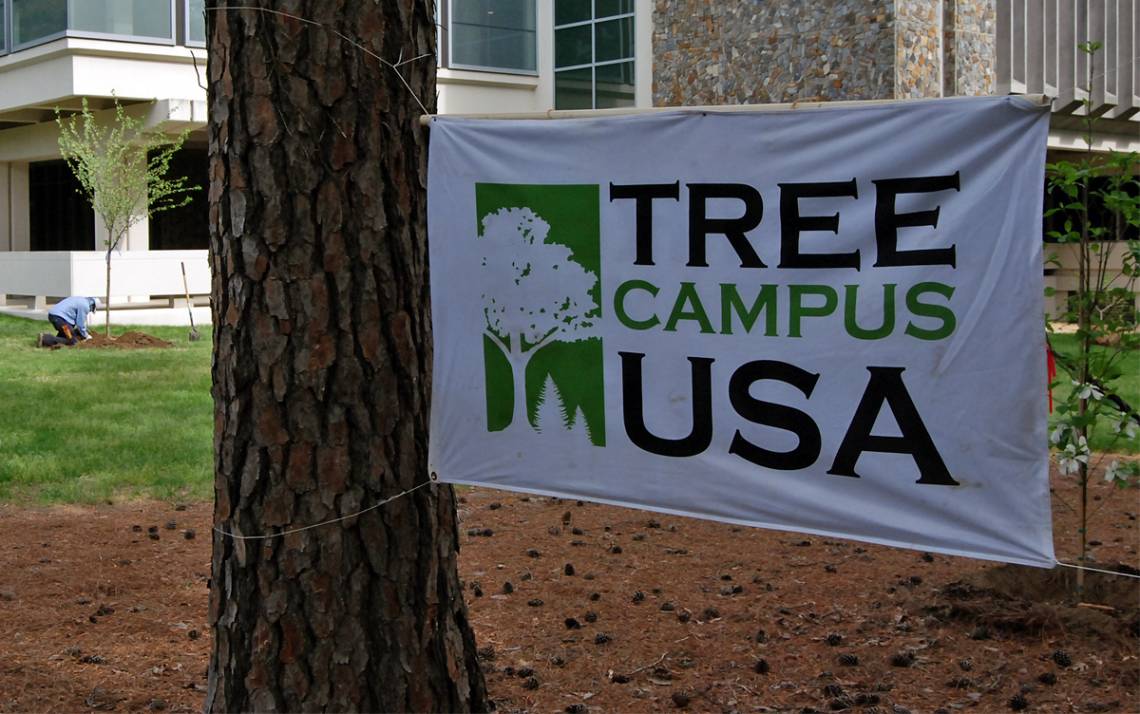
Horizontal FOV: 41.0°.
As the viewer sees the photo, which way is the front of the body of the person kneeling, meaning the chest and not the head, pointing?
to the viewer's right

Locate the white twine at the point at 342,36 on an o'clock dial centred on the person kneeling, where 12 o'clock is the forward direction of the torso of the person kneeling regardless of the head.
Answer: The white twine is roughly at 3 o'clock from the person kneeling.

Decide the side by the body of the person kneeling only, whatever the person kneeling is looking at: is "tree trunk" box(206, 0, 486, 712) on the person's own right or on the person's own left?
on the person's own right

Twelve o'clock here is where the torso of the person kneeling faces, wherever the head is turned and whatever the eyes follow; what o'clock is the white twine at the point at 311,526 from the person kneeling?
The white twine is roughly at 3 o'clock from the person kneeling.
